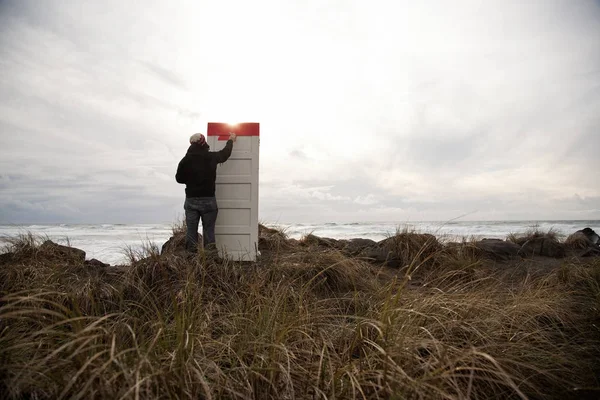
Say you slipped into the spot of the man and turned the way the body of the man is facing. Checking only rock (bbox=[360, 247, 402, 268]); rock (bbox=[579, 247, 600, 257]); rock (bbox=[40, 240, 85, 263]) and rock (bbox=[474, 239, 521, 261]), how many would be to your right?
3

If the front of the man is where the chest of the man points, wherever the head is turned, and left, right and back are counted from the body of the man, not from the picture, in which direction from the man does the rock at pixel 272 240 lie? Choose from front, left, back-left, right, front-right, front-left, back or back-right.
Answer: front-right

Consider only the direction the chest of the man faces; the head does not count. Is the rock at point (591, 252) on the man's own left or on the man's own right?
on the man's own right

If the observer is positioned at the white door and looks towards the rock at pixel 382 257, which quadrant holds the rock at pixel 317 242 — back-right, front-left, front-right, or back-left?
front-left

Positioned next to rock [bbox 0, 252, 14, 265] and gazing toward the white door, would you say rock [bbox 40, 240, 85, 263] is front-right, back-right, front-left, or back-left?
front-left

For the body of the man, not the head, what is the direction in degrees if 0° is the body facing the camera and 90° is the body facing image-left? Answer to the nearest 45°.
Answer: approximately 180°

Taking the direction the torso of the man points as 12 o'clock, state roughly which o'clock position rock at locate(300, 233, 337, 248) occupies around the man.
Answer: The rock is roughly at 2 o'clock from the man.

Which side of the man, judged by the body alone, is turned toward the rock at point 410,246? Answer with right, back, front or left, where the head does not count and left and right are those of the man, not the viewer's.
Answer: right

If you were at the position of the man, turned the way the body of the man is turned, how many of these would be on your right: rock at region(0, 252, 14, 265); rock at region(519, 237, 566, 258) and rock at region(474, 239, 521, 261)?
2

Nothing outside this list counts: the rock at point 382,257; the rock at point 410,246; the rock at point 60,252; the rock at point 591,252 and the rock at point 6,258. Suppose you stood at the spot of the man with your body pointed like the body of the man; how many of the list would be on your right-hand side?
3

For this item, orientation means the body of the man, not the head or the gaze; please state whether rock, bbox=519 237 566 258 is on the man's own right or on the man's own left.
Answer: on the man's own right

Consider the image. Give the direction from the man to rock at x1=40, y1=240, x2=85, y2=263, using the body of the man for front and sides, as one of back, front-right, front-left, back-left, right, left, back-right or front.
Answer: front-left

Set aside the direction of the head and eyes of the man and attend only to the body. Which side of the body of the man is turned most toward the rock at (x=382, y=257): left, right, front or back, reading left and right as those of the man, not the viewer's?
right
